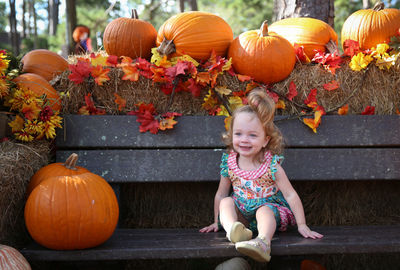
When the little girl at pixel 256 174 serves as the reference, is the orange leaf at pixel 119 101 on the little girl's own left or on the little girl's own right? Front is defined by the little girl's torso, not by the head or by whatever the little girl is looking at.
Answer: on the little girl's own right

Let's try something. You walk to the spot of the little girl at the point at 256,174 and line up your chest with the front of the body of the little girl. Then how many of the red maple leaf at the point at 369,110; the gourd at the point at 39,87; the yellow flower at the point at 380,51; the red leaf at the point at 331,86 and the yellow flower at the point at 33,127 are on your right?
2

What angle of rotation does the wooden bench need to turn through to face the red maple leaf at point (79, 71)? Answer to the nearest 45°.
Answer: approximately 90° to its right

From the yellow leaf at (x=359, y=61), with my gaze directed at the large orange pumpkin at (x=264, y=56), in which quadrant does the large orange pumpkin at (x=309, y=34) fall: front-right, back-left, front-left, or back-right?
front-right

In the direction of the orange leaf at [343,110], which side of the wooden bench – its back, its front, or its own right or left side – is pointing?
left

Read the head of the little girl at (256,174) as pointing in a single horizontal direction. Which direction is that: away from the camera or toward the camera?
toward the camera

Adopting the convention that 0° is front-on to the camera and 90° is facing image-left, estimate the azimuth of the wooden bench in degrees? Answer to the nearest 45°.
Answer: approximately 0°

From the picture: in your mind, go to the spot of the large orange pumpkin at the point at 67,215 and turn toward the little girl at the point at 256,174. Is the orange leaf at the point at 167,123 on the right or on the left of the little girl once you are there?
left

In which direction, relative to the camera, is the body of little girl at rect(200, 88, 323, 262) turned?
toward the camera

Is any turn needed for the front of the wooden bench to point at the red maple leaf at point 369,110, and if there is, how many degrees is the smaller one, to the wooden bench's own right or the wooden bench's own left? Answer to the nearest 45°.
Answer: approximately 90° to the wooden bench's own left
